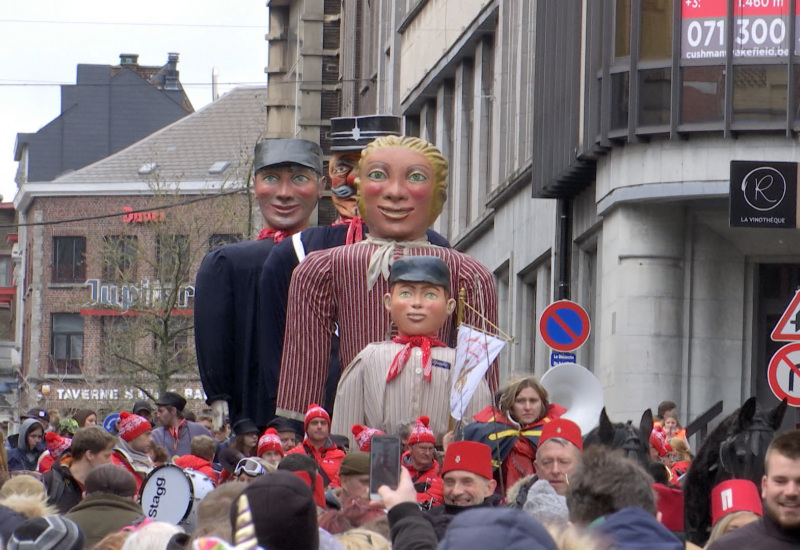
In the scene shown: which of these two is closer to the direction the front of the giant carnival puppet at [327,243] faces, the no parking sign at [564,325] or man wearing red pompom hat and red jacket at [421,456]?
the man wearing red pompom hat and red jacket

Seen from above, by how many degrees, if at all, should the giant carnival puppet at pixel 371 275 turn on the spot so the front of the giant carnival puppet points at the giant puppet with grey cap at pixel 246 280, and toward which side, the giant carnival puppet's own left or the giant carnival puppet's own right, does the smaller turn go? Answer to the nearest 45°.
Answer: approximately 135° to the giant carnival puppet's own right

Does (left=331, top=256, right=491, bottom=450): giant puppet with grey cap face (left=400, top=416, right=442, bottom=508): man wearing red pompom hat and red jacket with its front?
yes

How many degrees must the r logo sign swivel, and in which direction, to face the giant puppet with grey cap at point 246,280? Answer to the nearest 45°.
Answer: approximately 45° to its right

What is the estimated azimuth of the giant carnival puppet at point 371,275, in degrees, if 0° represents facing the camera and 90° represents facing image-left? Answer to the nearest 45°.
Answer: approximately 0°

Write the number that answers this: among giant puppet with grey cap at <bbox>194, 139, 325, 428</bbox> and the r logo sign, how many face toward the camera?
2

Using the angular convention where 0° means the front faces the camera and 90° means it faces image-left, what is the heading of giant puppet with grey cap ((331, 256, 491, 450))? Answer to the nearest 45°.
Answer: approximately 0°

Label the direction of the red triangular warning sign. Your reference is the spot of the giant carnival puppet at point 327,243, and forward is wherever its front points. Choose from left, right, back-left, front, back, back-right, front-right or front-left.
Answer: left
